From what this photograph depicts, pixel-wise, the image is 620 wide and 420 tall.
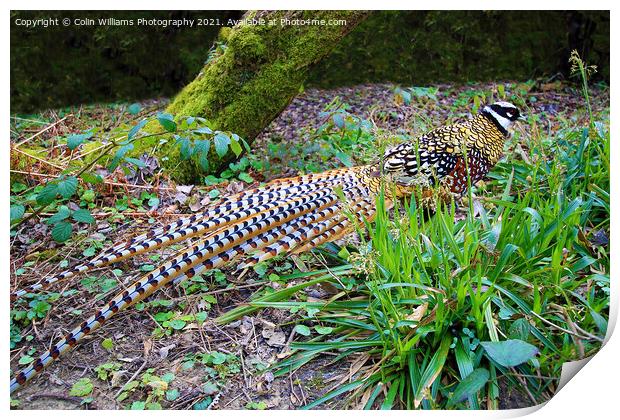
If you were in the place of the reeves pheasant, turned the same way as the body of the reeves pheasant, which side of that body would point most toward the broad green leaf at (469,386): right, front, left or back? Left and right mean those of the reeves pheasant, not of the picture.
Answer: right

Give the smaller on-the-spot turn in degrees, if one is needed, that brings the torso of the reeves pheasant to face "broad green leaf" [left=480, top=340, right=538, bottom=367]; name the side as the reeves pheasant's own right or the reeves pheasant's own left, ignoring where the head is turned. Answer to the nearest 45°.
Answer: approximately 90° to the reeves pheasant's own right

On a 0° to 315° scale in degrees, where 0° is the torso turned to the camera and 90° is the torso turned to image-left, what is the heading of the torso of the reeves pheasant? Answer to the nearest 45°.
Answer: approximately 225°

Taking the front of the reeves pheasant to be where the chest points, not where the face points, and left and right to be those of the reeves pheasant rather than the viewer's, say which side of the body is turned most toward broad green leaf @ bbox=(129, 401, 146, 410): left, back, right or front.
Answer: back

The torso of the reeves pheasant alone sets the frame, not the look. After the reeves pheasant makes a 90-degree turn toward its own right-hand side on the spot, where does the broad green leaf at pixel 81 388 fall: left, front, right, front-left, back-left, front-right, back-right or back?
right

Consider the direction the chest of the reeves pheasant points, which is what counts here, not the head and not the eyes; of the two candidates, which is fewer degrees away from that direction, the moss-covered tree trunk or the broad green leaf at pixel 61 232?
the moss-covered tree trunk
